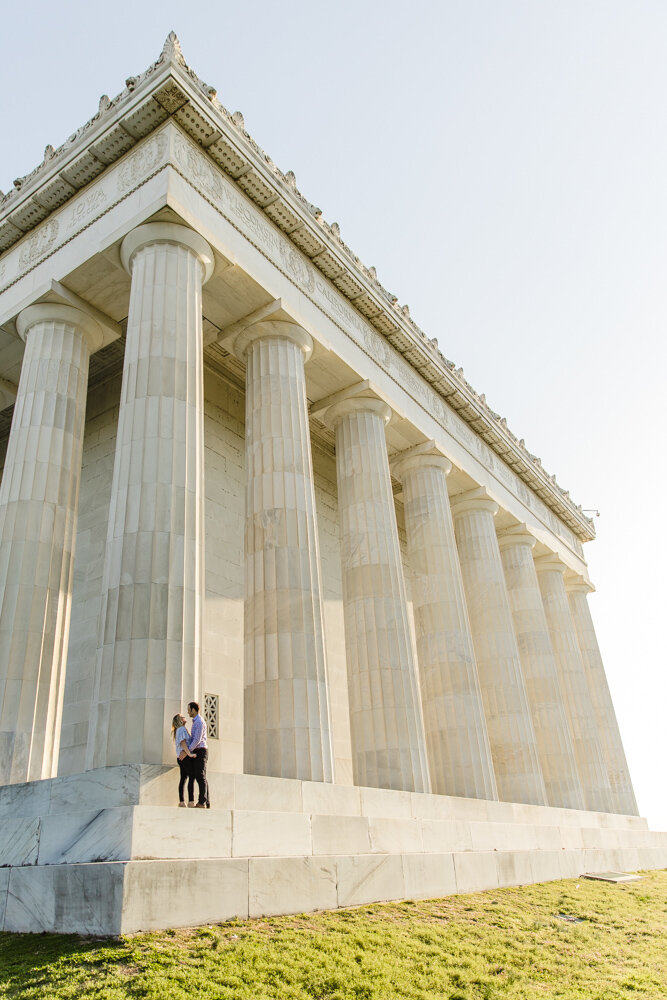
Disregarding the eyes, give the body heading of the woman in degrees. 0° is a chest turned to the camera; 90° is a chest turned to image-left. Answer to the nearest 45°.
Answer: approximately 270°
